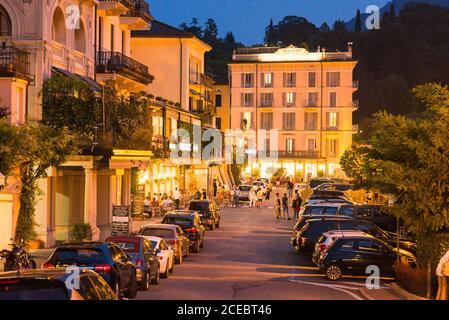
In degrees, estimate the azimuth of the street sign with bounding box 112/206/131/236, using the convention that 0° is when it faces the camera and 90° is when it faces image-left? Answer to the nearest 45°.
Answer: approximately 0°

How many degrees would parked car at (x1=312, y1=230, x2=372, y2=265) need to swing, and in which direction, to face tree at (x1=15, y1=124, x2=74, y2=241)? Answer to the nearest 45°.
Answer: approximately 135° to its left

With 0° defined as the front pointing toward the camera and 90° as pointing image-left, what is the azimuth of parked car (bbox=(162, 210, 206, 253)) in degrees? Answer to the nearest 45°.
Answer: approximately 180°

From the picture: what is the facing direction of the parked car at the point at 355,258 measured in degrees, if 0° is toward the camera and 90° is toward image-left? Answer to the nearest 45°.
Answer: approximately 270°

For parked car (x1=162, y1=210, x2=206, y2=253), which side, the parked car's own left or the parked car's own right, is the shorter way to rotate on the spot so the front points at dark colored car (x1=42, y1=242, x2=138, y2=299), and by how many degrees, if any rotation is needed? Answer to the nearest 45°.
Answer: approximately 180°

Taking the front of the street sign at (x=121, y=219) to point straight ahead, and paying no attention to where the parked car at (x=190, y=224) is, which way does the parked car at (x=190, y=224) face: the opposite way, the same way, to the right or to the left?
the opposite way

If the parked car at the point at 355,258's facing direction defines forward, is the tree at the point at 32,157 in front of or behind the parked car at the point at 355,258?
behind
